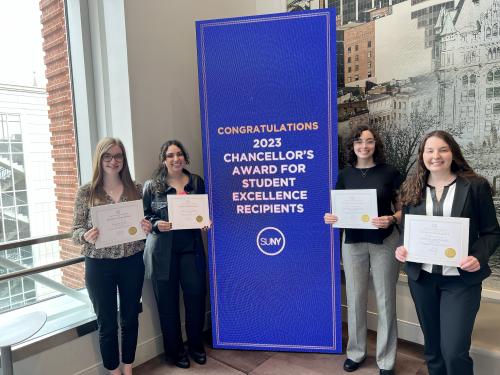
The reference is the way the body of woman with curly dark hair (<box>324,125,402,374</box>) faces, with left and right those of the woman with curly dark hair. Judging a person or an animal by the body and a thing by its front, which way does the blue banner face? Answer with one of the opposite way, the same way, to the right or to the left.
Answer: the same way

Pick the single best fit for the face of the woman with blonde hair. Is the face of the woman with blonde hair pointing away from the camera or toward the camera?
toward the camera

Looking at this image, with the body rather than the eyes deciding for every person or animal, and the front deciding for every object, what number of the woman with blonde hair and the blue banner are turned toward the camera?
2

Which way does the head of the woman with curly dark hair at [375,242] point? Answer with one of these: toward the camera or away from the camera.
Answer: toward the camera

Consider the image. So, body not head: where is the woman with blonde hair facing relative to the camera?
toward the camera

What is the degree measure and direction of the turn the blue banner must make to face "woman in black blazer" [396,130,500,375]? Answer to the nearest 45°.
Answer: approximately 45° to its left

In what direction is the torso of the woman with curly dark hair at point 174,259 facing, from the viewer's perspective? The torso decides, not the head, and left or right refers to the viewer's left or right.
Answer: facing the viewer and to the right of the viewer

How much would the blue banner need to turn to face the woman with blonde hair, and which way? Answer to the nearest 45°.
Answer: approximately 45° to its right

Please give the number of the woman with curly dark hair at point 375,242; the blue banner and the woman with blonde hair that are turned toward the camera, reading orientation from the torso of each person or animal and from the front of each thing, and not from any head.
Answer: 3

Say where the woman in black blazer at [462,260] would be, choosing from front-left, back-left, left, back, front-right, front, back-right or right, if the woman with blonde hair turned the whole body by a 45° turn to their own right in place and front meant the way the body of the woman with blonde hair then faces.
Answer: left

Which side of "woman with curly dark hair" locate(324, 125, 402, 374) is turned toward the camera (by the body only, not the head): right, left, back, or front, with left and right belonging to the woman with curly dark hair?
front

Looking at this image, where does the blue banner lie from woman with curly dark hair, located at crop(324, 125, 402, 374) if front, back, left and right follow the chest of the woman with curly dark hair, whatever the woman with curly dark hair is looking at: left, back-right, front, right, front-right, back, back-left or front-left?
right
